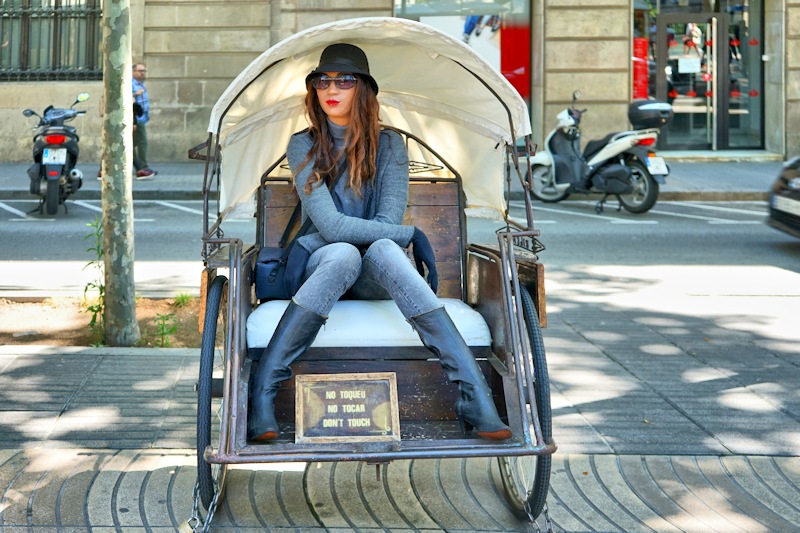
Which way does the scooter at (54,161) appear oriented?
away from the camera

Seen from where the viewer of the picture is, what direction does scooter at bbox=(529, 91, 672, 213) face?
facing away from the viewer and to the left of the viewer

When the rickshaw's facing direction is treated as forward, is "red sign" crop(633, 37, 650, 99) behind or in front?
behind

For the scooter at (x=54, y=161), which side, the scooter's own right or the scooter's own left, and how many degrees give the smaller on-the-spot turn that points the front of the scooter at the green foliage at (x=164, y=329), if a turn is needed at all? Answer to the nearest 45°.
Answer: approximately 180°

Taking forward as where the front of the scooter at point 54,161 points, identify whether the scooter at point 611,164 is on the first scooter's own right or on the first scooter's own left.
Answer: on the first scooter's own right

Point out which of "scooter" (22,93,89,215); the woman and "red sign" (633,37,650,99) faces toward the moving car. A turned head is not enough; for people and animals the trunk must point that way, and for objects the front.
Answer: the red sign

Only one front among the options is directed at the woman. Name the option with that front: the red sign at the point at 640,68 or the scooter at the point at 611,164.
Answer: the red sign
